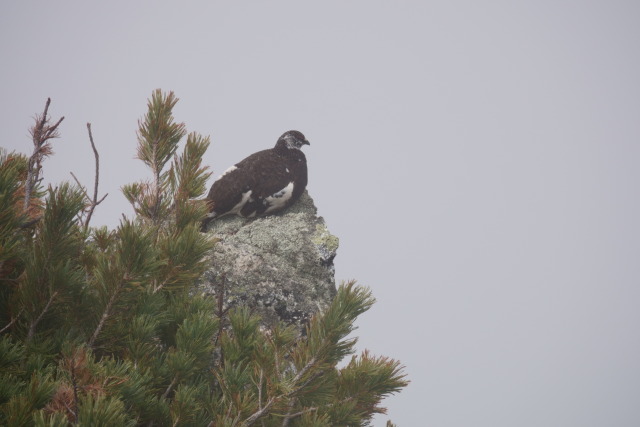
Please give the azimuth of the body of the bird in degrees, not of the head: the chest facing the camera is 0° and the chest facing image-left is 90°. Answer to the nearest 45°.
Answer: approximately 270°
